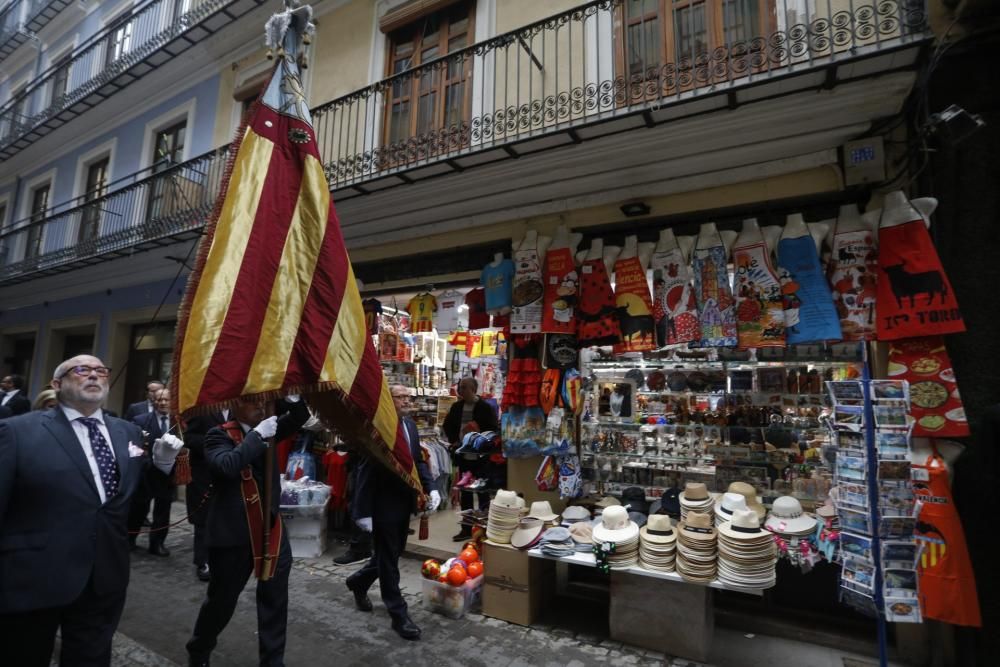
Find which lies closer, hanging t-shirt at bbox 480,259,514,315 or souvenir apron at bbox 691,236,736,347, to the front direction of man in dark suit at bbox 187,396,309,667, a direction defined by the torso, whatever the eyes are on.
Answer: the souvenir apron

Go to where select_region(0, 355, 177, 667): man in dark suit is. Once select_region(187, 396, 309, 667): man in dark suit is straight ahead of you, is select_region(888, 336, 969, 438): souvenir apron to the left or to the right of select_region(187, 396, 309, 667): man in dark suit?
right

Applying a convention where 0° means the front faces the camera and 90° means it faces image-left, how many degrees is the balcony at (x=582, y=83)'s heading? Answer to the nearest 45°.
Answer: approximately 45°

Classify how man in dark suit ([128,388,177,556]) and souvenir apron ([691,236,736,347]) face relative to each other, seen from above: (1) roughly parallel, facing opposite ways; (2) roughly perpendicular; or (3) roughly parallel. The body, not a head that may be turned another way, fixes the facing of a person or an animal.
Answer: roughly perpendicular

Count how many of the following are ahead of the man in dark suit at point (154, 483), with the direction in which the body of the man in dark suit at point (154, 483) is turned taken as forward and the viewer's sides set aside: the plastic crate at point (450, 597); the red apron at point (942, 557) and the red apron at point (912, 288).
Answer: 3

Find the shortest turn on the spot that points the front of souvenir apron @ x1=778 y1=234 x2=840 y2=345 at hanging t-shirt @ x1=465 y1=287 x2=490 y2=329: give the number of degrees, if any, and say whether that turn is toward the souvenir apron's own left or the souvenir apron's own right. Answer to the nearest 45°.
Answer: approximately 90° to the souvenir apron's own right

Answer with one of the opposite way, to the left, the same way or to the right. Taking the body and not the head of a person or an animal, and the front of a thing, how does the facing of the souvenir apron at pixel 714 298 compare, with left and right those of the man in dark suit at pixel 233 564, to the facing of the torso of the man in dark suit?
to the right
